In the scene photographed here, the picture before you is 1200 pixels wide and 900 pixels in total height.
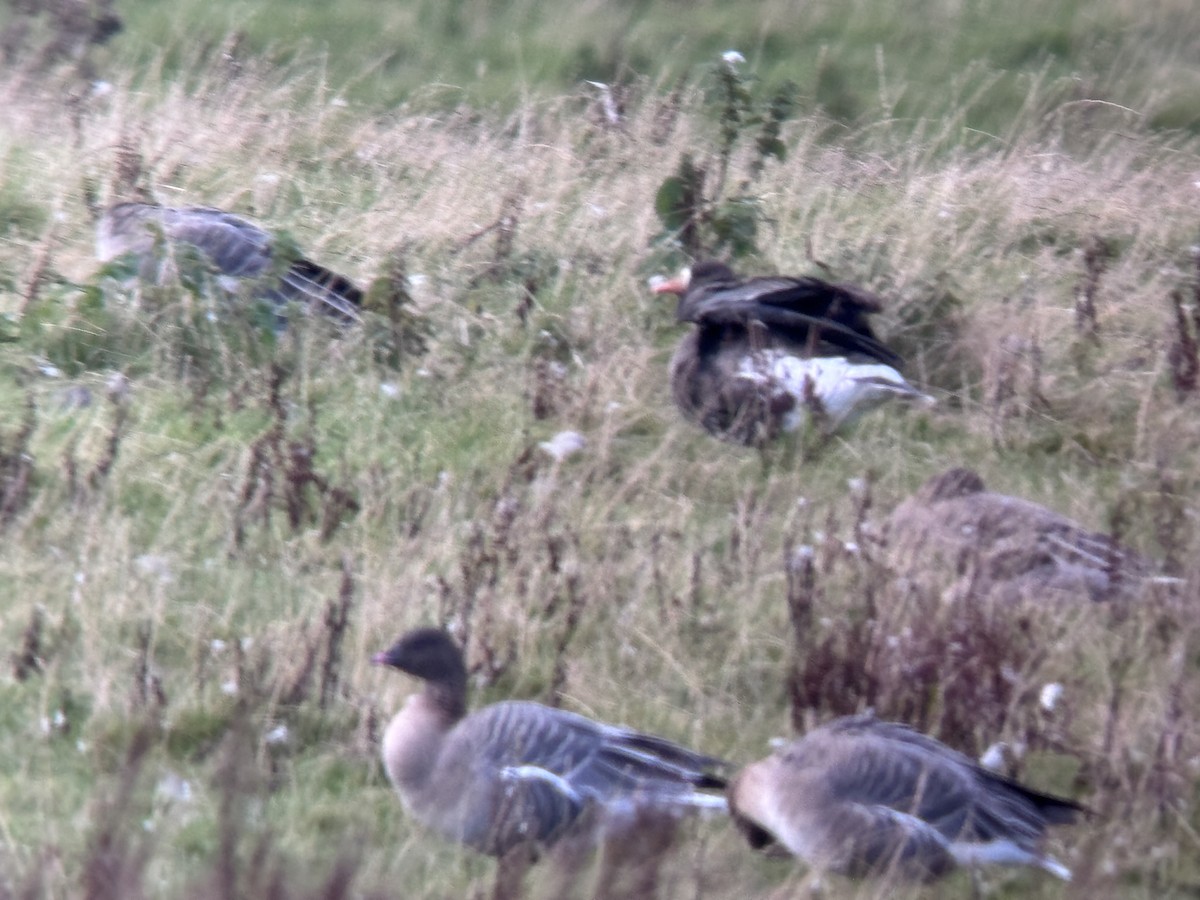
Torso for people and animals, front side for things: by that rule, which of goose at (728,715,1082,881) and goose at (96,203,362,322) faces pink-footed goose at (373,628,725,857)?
goose at (728,715,1082,881)

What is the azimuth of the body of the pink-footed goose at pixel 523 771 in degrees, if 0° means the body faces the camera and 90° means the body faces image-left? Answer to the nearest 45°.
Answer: approximately 90°

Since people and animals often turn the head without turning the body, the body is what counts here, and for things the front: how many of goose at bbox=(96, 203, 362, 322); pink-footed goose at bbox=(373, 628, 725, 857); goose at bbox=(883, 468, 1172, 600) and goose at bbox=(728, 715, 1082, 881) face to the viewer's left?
4

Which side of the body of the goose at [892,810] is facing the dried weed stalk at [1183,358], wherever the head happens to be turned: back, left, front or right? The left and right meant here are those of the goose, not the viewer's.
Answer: right

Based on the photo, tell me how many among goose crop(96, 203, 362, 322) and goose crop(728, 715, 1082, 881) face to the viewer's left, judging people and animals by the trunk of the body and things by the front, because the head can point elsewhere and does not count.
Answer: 2

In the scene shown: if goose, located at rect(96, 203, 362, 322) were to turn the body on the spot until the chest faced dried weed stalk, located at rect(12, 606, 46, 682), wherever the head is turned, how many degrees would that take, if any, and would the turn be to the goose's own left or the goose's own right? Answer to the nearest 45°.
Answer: approximately 90° to the goose's own left

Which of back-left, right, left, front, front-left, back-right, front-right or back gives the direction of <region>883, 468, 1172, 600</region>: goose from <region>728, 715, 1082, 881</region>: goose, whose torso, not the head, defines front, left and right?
right

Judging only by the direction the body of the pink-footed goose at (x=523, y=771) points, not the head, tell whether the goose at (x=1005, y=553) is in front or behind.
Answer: behind

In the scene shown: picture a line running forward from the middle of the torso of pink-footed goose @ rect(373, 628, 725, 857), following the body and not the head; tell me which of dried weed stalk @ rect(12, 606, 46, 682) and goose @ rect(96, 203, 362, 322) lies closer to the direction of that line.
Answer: the dried weed stalk

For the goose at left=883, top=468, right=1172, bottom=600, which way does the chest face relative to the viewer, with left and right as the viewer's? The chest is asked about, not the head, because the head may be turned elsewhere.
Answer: facing to the left of the viewer

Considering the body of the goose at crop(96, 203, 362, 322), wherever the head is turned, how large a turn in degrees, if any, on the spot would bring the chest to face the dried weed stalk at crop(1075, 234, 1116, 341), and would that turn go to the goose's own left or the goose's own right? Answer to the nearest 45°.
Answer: approximately 180°

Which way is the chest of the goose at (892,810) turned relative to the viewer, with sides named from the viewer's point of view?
facing to the left of the viewer
